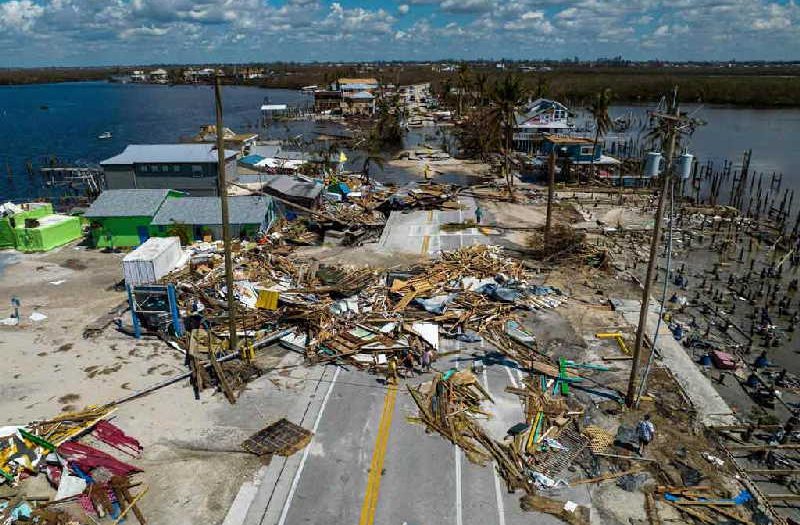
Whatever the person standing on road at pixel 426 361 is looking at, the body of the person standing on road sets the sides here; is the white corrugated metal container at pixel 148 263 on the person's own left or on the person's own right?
on the person's own left

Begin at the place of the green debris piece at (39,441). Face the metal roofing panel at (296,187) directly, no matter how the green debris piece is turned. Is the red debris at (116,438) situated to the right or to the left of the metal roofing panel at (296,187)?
right

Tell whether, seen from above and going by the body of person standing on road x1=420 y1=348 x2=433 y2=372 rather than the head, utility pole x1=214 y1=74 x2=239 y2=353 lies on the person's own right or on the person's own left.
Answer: on the person's own left

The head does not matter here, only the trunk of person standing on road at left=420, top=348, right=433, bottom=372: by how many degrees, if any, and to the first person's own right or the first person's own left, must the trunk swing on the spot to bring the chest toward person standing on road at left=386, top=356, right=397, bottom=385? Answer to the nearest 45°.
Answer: approximately 135° to the first person's own left

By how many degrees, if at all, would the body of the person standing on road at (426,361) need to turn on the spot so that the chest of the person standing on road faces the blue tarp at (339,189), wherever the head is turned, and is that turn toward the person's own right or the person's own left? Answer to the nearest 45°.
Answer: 0° — they already face it

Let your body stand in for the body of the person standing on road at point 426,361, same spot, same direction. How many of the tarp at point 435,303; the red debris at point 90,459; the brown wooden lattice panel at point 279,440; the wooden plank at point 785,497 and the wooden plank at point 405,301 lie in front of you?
2
